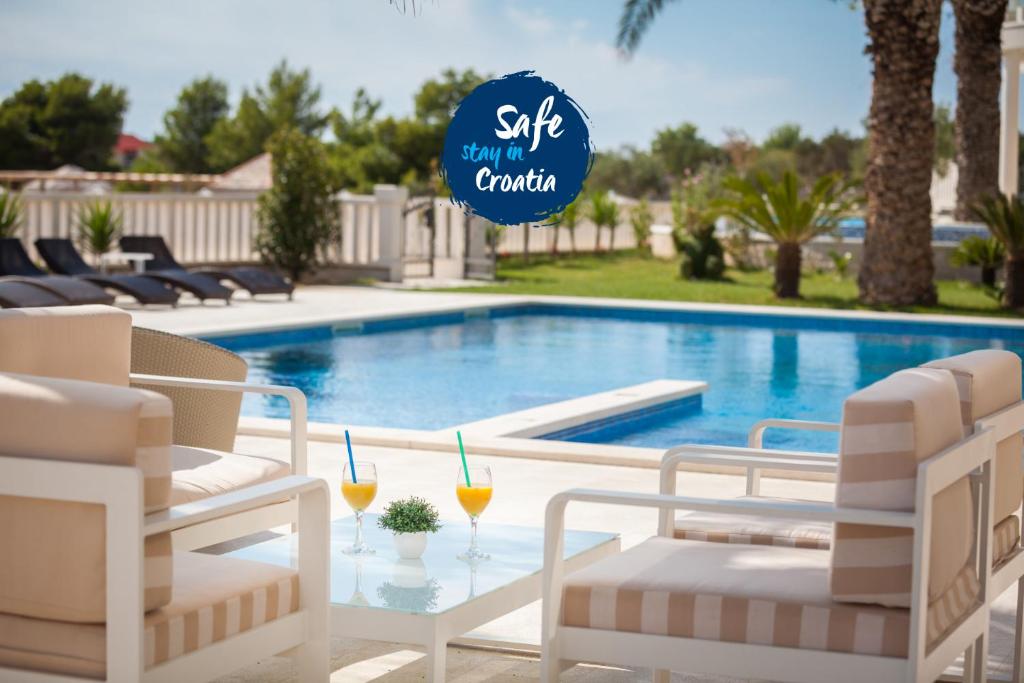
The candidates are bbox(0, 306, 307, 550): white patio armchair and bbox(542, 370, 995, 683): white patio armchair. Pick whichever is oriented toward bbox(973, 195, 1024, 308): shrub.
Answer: bbox(0, 306, 307, 550): white patio armchair

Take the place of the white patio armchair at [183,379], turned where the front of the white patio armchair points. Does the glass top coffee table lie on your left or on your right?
on your right

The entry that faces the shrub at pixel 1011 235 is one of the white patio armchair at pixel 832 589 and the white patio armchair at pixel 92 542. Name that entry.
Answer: the white patio armchair at pixel 92 542

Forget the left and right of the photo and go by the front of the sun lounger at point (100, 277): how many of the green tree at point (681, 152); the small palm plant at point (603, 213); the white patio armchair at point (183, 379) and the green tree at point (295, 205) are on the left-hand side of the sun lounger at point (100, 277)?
3

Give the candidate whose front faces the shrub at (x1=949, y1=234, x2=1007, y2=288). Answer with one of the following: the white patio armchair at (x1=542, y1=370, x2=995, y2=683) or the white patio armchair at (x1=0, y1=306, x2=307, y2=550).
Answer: the white patio armchair at (x1=0, y1=306, x2=307, y2=550)

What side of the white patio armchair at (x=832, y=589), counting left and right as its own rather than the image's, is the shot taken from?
left

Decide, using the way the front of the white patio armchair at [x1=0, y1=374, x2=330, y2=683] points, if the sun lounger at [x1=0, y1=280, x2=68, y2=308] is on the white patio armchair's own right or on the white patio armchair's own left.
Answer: on the white patio armchair's own left

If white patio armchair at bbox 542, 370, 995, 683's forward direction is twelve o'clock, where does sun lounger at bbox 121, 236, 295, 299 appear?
The sun lounger is roughly at 2 o'clock from the white patio armchair.
